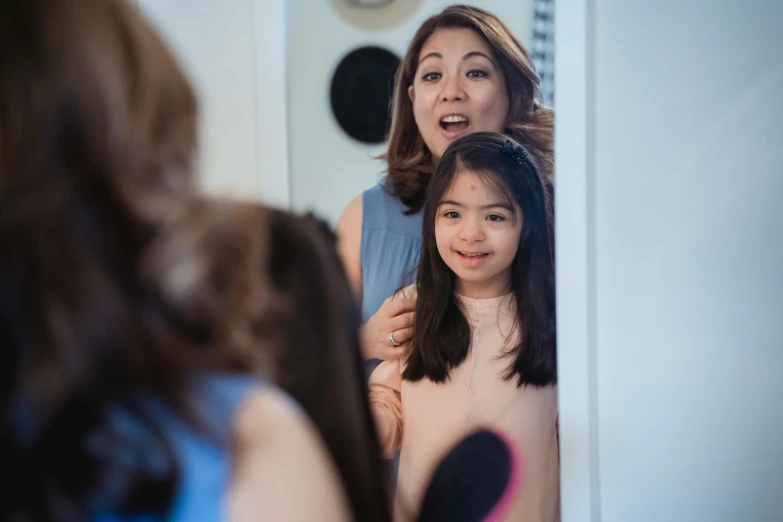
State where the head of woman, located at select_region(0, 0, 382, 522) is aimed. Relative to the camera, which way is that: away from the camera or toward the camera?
away from the camera

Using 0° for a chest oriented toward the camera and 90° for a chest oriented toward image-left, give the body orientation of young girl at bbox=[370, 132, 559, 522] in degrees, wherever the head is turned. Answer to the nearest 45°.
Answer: approximately 0°
